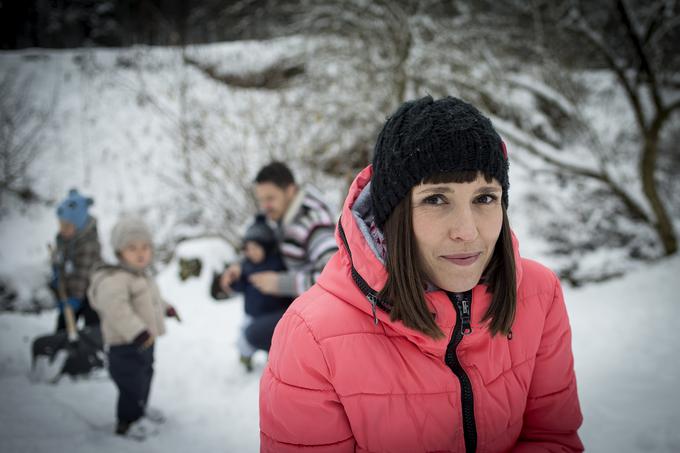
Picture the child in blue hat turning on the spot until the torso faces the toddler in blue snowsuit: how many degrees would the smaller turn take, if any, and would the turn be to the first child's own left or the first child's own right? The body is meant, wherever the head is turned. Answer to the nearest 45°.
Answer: approximately 90° to the first child's own left

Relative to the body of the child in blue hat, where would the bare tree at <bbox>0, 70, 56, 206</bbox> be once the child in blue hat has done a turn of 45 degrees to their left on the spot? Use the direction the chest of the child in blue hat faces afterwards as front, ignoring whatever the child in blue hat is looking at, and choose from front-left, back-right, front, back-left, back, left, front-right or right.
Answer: back

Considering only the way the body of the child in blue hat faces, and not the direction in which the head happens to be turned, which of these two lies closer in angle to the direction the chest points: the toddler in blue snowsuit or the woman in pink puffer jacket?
the woman in pink puffer jacket

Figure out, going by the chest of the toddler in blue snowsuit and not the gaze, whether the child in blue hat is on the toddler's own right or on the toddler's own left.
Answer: on the toddler's own right

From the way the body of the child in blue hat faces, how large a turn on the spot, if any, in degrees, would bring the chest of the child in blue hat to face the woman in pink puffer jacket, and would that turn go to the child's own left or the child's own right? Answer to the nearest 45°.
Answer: approximately 45° to the child's own left

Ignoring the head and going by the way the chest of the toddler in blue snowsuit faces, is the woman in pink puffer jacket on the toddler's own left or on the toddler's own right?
on the toddler's own left

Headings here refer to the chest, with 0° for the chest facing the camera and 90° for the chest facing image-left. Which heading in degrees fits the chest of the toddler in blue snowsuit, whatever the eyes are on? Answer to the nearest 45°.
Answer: approximately 45°

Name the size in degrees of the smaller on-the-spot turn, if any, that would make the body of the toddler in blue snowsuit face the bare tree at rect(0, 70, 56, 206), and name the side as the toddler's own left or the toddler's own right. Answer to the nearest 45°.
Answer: approximately 90° to the toddler's own right
